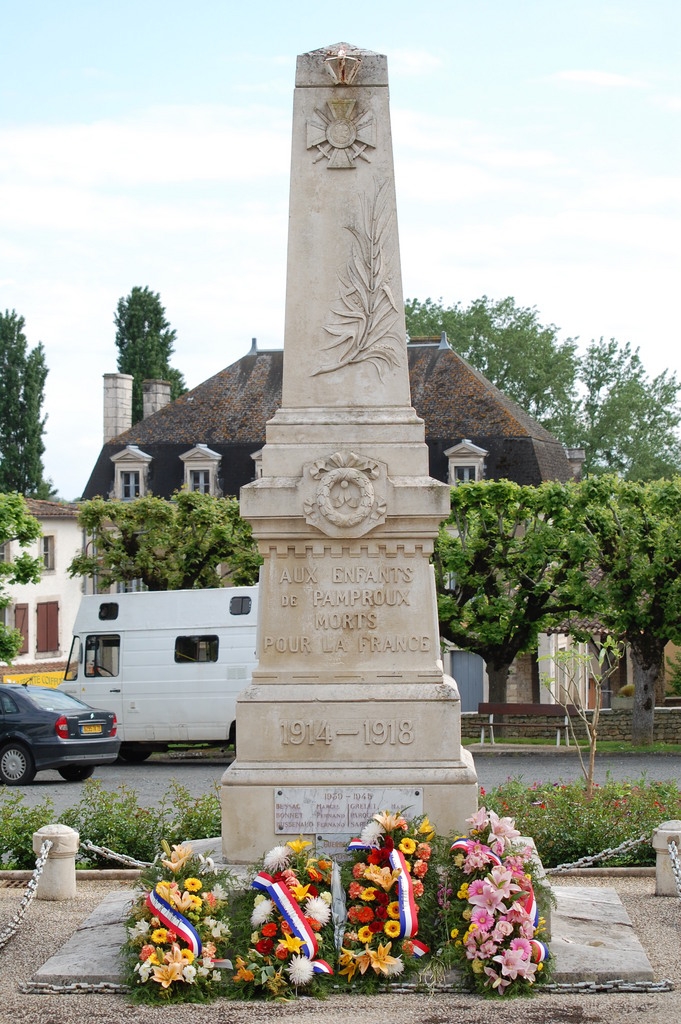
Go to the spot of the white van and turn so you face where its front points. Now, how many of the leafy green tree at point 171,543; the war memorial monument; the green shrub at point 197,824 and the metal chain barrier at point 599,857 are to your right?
1

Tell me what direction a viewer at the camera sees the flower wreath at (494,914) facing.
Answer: facing the viewer

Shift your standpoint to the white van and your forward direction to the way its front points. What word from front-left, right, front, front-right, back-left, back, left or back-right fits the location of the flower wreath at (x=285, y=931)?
left

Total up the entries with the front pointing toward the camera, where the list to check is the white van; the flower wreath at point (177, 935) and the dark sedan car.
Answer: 1

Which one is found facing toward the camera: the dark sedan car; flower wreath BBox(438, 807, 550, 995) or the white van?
the flower wreath

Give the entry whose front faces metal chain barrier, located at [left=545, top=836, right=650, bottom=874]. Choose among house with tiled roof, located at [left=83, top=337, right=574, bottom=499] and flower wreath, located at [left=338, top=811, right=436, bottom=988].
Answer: the house with tiled roof

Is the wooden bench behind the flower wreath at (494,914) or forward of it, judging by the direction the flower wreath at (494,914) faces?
behind

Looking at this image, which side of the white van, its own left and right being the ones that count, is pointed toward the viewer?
left

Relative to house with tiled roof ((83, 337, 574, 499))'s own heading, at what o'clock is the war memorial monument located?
The war memorial monument is roughly at 12 o'clock from the house with tiled roof.

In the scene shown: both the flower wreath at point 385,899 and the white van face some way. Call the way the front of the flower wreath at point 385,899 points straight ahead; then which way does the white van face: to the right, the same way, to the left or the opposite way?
to the right

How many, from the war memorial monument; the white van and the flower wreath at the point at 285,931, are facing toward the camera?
2

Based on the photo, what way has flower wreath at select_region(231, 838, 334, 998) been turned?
toward the camera

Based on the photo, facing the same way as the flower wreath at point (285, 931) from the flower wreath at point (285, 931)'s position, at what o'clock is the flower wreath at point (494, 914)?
the flower wreath at point (494, 914) is roughly at 9 o'clock from the flower wreath at point (285, 931).

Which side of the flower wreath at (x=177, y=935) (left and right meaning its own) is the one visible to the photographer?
front

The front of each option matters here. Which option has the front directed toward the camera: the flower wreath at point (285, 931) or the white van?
the flower wreath

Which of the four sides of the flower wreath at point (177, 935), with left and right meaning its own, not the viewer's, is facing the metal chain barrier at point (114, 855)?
back

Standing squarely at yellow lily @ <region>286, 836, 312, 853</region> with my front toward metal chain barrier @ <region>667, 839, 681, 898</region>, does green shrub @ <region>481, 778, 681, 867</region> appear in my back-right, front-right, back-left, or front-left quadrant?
front-left
